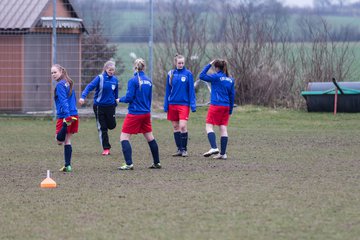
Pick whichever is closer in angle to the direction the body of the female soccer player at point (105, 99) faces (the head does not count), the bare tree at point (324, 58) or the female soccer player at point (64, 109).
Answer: the female soccer player

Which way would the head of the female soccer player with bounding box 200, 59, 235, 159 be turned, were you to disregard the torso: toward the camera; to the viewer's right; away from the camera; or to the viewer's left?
away from the camera

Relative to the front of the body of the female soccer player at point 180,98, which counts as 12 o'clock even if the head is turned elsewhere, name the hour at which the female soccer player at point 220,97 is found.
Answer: the female soccer player at point 220,97 is roughly at 10 o'clock from the female soccer player at point 180,98.

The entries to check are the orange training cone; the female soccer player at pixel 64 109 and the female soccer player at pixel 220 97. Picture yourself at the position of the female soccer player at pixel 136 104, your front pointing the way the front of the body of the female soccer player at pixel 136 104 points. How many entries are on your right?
1

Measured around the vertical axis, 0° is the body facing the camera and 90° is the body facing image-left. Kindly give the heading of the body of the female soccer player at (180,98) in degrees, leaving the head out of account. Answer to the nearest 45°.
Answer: approximately 0°

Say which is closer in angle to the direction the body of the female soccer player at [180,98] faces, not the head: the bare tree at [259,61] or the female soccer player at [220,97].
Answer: the female soccer player

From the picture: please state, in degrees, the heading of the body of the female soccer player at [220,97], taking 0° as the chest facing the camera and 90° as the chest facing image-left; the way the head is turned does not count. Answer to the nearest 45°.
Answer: approximately 135°

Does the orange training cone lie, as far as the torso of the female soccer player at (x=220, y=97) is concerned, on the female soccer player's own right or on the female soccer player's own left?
on the female soccer player's own left

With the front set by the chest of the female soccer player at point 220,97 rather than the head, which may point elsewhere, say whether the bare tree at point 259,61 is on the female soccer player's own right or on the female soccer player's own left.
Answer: on the female soccer player's own right

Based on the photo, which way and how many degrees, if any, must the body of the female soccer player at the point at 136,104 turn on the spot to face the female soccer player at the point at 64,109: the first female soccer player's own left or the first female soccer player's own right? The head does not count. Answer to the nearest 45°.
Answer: approximately 45° to the first female soccer player's own left

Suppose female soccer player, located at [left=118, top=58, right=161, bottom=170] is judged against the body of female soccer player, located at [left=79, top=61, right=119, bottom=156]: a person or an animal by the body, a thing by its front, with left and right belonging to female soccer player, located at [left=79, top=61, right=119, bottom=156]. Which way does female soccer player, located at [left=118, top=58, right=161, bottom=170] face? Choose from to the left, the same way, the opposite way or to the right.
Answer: the opposite way

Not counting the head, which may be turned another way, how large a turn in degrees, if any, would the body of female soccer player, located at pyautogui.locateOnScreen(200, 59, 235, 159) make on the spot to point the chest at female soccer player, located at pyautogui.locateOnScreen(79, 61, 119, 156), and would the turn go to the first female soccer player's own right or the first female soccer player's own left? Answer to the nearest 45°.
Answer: approximately 45° to the first female soccer player's own left

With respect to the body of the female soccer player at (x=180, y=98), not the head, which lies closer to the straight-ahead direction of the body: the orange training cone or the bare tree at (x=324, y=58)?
the orange training cone

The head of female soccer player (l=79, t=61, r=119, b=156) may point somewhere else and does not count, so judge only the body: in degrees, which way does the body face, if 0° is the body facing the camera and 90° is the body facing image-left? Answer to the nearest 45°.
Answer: approximately 315°

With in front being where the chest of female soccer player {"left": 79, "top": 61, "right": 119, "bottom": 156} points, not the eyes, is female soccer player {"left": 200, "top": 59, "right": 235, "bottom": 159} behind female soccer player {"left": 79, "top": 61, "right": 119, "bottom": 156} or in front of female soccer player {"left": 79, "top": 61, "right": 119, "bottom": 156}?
in front
